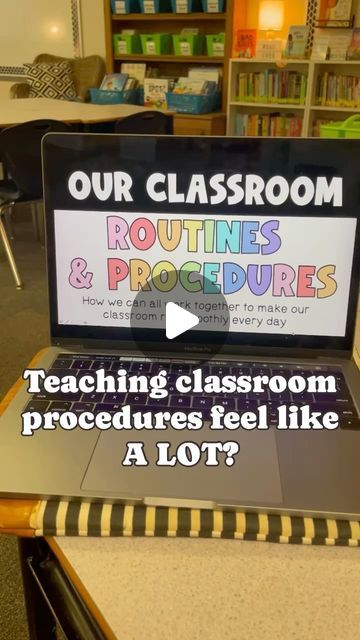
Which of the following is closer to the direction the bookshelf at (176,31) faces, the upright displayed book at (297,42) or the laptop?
the laptop

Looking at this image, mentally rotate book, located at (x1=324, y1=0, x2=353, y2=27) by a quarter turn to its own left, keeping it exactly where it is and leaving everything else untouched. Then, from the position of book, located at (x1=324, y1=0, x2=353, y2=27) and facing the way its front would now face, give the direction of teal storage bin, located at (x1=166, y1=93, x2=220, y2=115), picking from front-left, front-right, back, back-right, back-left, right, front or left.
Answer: back

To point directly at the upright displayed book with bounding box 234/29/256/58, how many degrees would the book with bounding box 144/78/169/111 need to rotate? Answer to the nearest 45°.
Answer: approximately 90° to its left

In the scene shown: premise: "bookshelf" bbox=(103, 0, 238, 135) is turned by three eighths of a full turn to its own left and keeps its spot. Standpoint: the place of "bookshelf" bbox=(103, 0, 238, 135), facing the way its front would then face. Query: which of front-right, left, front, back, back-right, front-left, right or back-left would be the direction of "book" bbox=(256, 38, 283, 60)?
right

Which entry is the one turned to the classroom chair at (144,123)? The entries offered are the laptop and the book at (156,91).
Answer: the book

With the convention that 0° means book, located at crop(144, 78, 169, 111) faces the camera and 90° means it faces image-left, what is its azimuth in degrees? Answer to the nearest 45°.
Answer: approximately 0°

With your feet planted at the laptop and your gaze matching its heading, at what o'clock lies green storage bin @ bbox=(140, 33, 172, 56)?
The green storage bin is roughly at 6 o'clock from the laptop.

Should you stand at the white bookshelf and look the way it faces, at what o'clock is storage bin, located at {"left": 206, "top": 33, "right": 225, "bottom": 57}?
The storage bin is roughly at 4 o'clock from the white bookshelf.

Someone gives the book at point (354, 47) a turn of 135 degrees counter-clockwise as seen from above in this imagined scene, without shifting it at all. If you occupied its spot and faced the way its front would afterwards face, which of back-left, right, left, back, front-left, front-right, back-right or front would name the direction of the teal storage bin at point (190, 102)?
back-left
